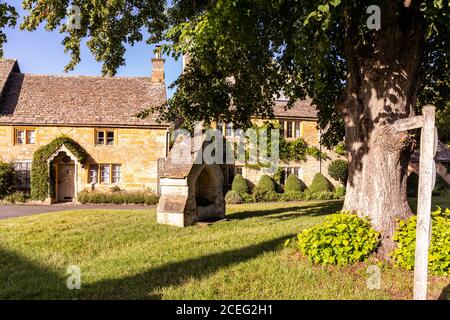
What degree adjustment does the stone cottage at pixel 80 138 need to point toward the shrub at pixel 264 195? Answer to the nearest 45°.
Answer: approximately 90° to its left

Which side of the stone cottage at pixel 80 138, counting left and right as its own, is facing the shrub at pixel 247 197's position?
left

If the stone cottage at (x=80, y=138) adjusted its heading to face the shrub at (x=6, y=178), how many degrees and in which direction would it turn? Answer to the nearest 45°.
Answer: approximately 90° to its right

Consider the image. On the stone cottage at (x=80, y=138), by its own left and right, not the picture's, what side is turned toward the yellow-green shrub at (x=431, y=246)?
front

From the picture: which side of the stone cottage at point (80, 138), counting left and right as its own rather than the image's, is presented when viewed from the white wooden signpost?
front

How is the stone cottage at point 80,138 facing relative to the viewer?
toward the camera

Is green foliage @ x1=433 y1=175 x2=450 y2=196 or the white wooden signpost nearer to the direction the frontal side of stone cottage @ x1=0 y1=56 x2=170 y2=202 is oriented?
the white wooden signpost

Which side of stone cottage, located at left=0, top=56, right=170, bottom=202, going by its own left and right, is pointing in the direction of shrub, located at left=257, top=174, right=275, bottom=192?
left
